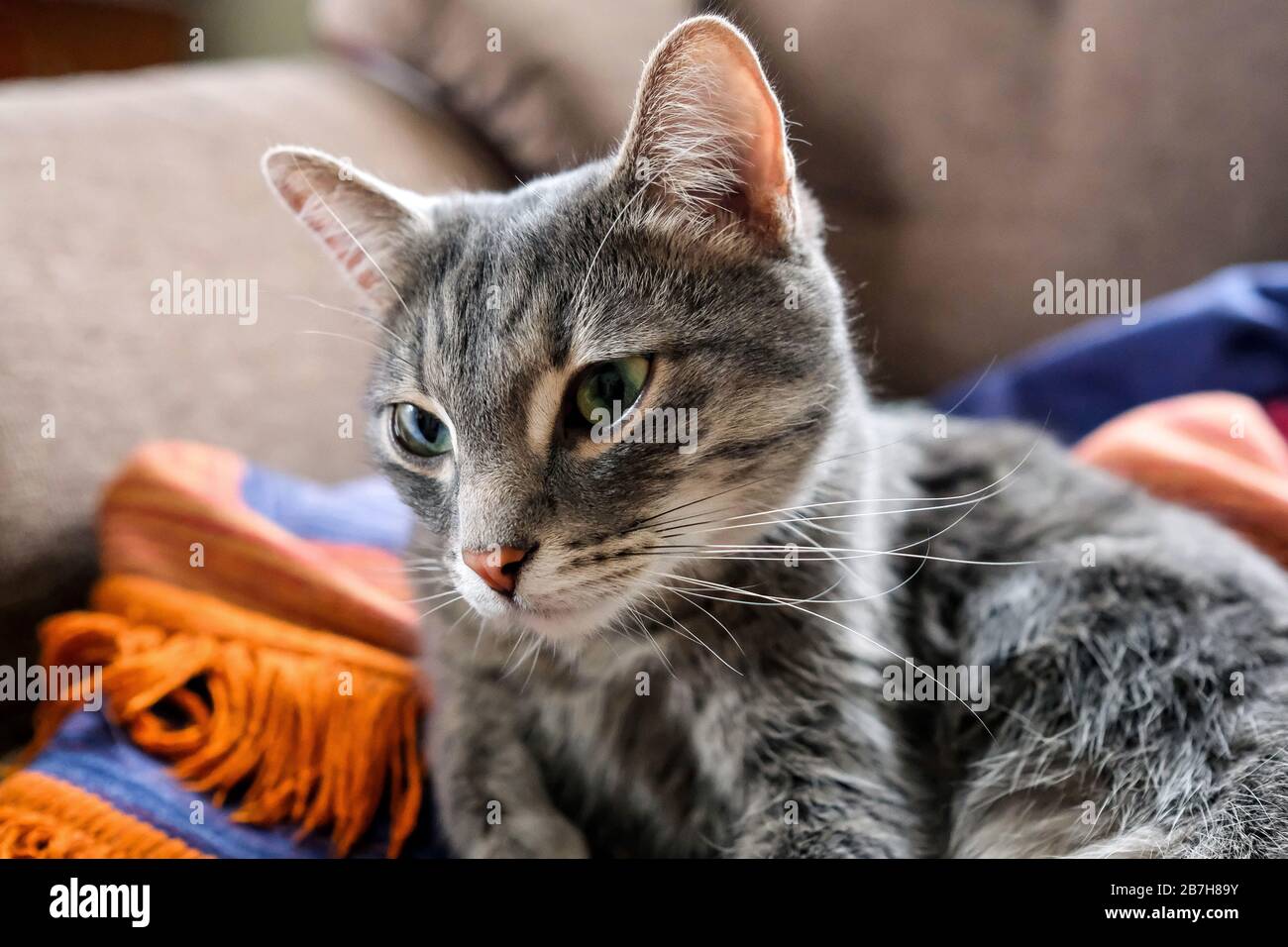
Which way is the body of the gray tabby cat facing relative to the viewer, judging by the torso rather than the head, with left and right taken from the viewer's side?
facing the viewer and to the left of the viewer

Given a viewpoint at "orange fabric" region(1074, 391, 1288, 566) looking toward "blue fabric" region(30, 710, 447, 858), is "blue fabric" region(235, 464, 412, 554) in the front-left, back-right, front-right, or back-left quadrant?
front-right

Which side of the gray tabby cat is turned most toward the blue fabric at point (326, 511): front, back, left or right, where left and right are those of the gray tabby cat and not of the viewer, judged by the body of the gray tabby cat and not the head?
right

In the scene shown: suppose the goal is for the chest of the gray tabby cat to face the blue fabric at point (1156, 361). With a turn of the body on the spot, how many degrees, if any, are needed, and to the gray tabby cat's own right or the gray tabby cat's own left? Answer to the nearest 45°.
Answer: approximately 180°
